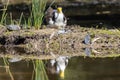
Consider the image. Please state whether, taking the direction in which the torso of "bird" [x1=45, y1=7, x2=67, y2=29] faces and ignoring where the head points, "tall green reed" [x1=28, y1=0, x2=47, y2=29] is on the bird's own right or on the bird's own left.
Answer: on the bird's own right
